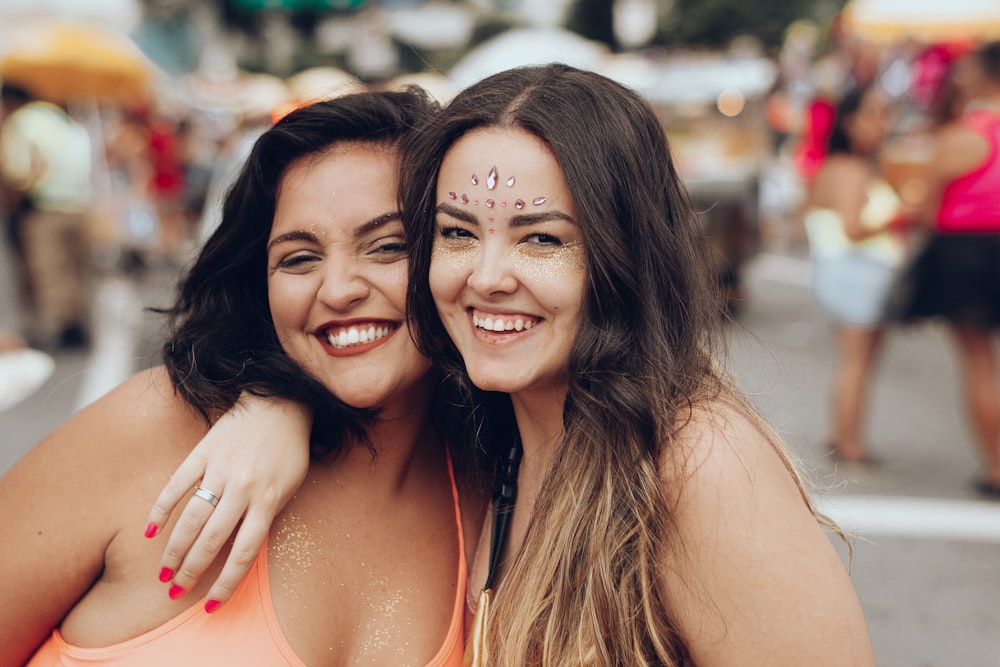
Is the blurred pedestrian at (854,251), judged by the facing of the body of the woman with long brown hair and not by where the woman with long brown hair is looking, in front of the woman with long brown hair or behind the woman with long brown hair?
behind

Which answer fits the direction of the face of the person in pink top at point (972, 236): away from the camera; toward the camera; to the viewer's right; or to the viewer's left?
to the viewer's left

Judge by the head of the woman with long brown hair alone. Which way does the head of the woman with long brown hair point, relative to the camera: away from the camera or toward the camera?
toward the camera

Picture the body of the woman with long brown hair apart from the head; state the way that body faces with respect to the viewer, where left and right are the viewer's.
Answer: facing the viewer and to the left of the viewer

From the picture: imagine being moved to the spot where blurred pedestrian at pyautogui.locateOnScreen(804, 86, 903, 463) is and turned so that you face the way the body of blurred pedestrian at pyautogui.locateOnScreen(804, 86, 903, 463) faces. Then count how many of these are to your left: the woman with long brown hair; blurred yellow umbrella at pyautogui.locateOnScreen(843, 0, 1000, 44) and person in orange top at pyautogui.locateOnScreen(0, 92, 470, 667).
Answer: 1

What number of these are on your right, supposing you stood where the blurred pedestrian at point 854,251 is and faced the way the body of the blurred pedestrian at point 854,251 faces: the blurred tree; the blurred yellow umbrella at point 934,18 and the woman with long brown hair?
1
